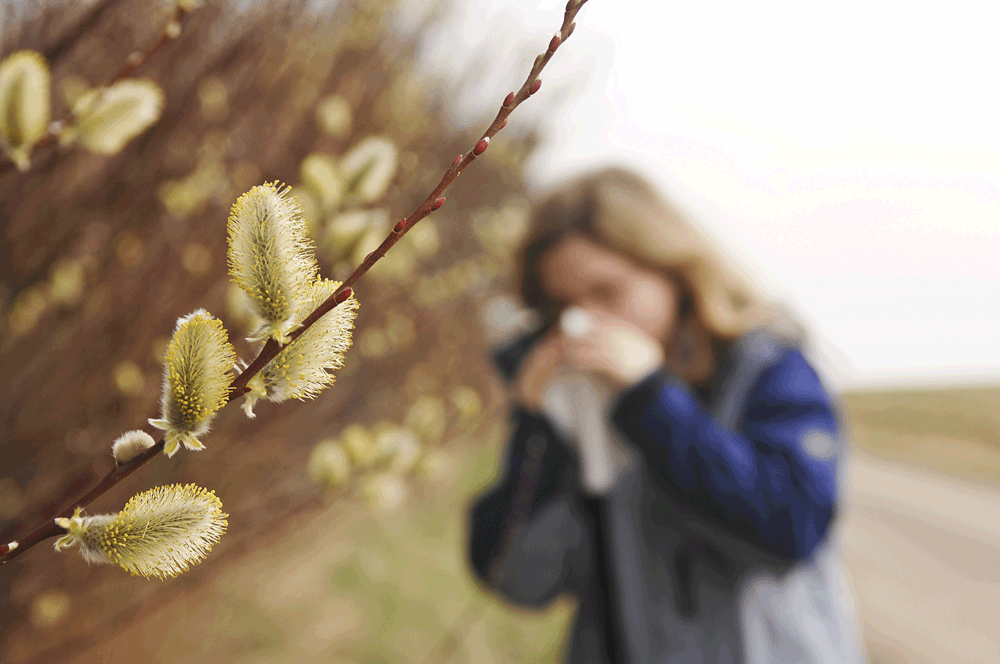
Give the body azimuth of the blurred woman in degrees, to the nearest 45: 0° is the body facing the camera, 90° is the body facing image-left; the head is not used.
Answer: approximately 45°
